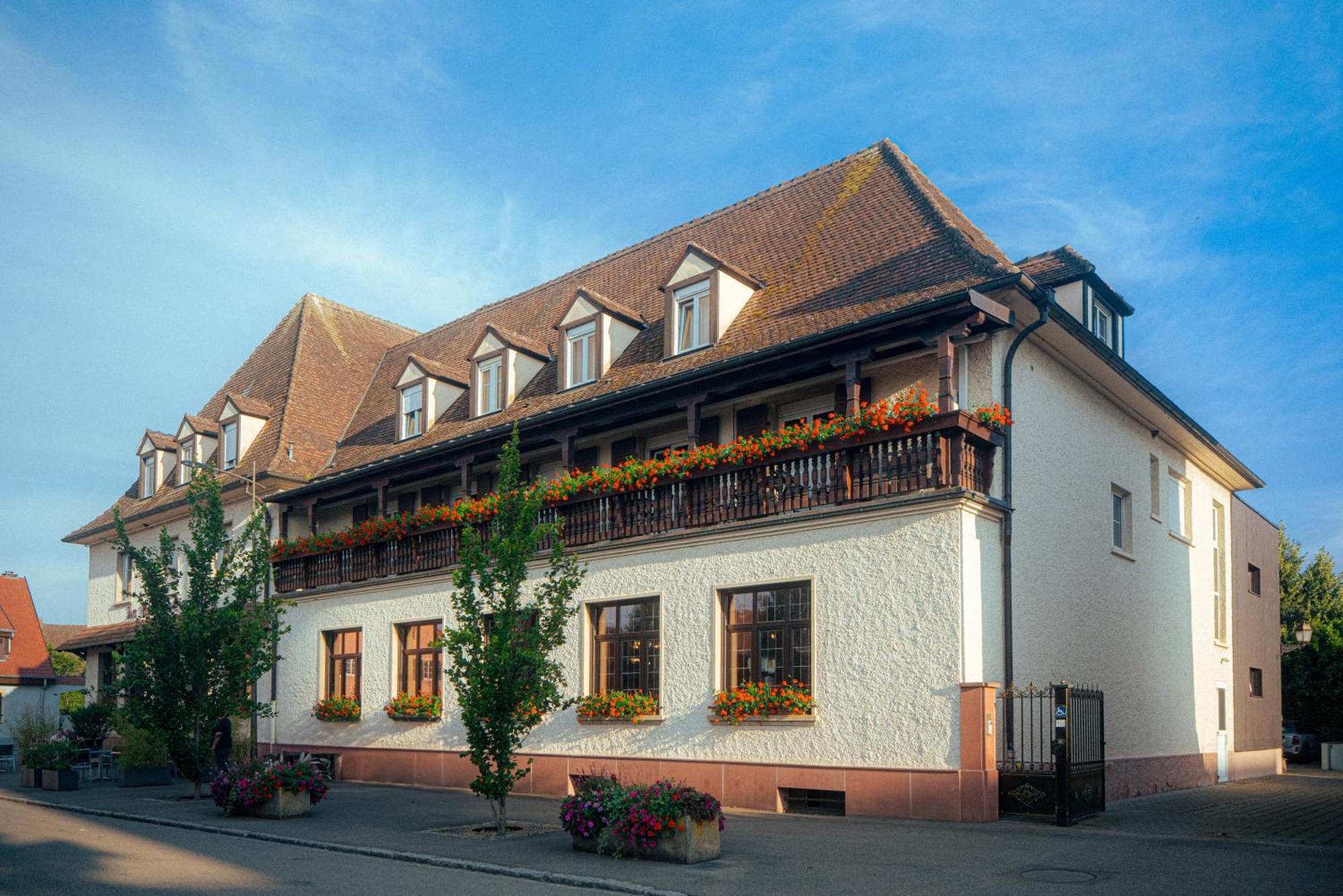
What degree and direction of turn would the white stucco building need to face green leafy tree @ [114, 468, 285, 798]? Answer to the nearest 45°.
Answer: approximately 45° to its right

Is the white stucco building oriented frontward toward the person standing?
no

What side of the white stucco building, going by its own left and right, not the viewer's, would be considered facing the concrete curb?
front

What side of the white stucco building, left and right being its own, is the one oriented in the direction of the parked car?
back

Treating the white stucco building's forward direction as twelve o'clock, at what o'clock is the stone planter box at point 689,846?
The stone planter box is roughly at 11 o'clock from the white stucco building.

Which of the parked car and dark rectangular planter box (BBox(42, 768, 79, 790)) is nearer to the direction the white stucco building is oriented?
the dark rectangular planter box

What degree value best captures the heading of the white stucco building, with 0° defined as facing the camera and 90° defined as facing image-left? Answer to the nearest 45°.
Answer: approximately 45°

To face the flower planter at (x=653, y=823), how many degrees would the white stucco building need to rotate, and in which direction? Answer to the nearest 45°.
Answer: approximately 45° to its left
